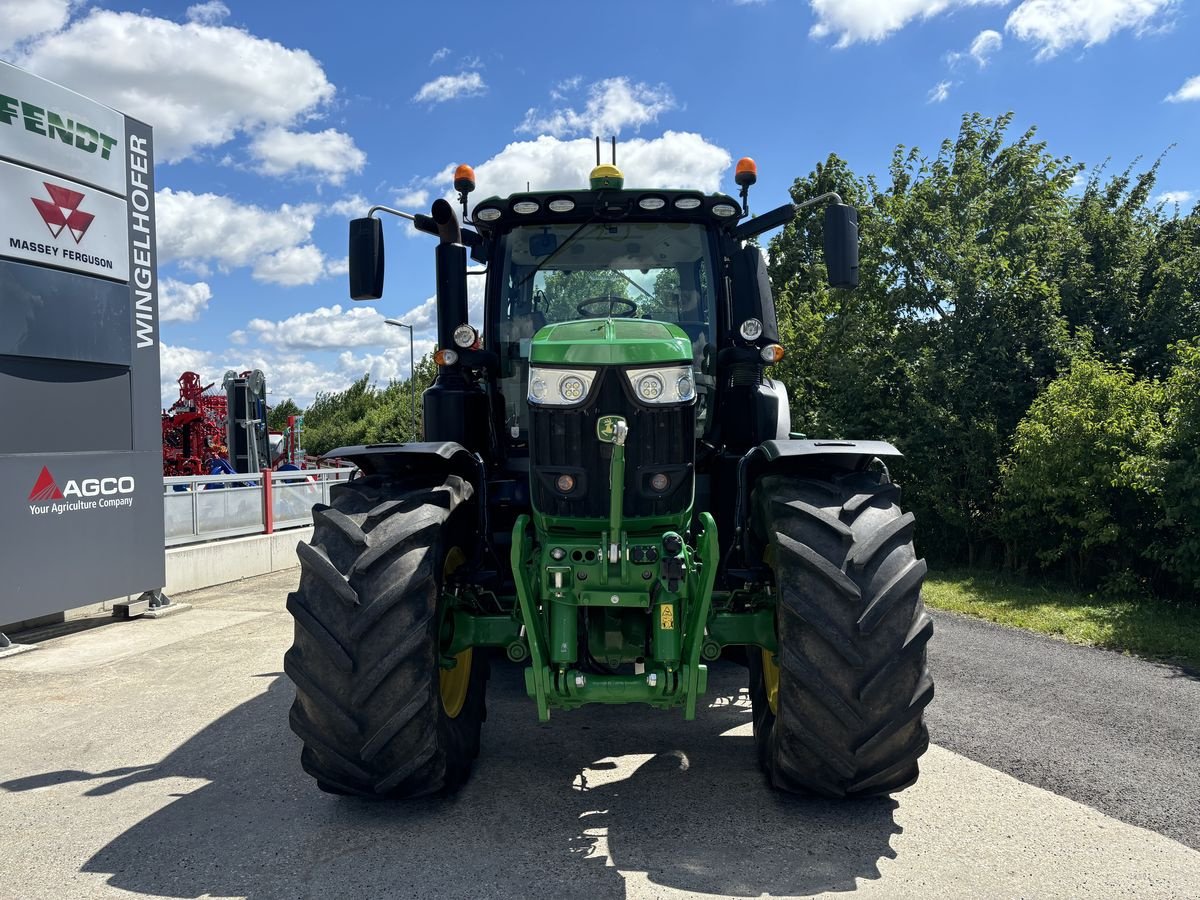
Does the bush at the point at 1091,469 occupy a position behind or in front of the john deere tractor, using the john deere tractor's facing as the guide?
behind

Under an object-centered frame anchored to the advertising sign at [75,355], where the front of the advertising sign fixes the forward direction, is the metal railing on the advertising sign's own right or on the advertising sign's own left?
on the advertising sign's own left

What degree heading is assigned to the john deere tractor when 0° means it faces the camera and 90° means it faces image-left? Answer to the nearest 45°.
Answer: approximately 0°

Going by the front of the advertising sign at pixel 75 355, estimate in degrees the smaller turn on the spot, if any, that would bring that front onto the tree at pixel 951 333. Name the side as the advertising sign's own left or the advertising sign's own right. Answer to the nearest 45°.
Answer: approximately 45° to the advertising sign's own left

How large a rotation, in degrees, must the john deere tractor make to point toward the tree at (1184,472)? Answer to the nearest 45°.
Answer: approximately 135° to its left

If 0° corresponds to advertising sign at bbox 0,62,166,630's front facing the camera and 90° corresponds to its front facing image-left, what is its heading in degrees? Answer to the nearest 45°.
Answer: approximately 315°
